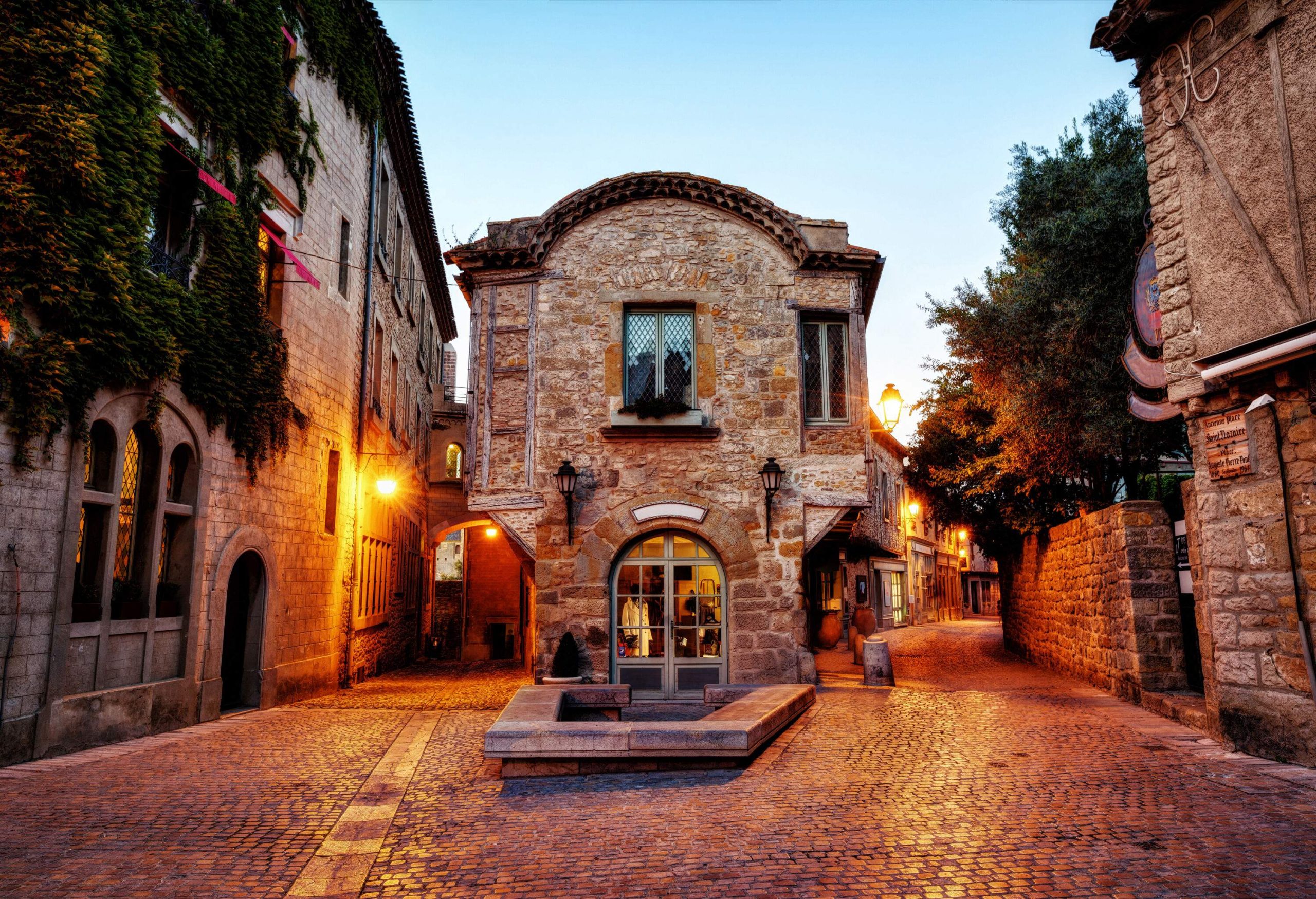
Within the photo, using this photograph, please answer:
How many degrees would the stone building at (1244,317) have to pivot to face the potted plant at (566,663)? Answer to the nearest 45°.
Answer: approximately 45° to its right

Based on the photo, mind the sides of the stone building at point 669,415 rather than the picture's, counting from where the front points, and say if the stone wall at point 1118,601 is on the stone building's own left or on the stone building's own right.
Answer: on the stone building's own left

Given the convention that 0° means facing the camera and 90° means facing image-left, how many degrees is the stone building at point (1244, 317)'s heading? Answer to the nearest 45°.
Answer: approximately 45°

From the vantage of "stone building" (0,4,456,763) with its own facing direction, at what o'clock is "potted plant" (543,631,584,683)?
The potted plant is roughly at 11 o'clock from the stone building.

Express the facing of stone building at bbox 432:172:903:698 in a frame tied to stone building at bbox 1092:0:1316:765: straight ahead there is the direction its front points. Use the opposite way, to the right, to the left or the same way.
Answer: to the left

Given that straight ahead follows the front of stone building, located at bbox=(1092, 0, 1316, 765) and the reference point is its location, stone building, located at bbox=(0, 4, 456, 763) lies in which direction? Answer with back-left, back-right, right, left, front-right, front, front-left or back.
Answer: front-right

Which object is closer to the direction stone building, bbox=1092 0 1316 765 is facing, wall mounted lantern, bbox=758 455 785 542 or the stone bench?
the stone bench

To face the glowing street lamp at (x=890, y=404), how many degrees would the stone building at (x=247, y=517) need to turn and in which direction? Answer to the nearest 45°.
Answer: approximately 45° to its left

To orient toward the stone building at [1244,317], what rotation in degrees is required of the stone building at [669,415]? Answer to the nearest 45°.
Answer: approximately 45° to its left

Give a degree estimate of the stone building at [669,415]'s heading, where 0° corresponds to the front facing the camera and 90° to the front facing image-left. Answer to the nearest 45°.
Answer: approximately 0°

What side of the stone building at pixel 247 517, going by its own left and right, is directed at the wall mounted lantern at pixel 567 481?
front

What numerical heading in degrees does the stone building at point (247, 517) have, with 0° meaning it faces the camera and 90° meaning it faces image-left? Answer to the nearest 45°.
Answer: approximately 315°

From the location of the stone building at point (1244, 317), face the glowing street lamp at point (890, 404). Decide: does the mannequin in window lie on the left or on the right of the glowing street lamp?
left
